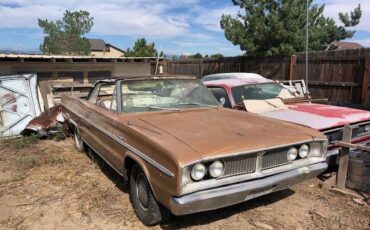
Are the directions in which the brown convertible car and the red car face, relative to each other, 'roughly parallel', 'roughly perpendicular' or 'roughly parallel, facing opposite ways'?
roughly parallel

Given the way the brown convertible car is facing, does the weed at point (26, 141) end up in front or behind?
behind

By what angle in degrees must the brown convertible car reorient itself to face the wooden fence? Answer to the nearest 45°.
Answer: approximately 90° to its left

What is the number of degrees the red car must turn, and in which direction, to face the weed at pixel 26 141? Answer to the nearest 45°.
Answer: approximately 135° to its right

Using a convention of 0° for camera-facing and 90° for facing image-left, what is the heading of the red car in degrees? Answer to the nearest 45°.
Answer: approximately 315°

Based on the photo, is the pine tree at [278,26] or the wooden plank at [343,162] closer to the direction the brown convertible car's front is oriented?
the wooden plank

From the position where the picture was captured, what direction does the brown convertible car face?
facing the viewer and to the right of the viewer

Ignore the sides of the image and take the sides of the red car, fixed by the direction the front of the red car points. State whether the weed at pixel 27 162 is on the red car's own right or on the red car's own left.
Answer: on the red car's own right

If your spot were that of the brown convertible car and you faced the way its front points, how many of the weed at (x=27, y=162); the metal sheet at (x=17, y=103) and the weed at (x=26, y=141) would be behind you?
3

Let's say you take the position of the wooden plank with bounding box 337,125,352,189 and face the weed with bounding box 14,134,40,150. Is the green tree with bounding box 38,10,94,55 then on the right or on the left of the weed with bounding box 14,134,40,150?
right

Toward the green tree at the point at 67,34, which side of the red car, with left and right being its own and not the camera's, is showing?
back

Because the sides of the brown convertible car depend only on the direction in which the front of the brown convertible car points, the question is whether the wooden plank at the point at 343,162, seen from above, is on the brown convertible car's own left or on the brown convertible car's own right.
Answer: on the brown convertible car's own left

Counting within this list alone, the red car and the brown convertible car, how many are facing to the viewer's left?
0

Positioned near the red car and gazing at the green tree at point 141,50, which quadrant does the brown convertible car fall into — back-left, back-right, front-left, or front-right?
back-left
